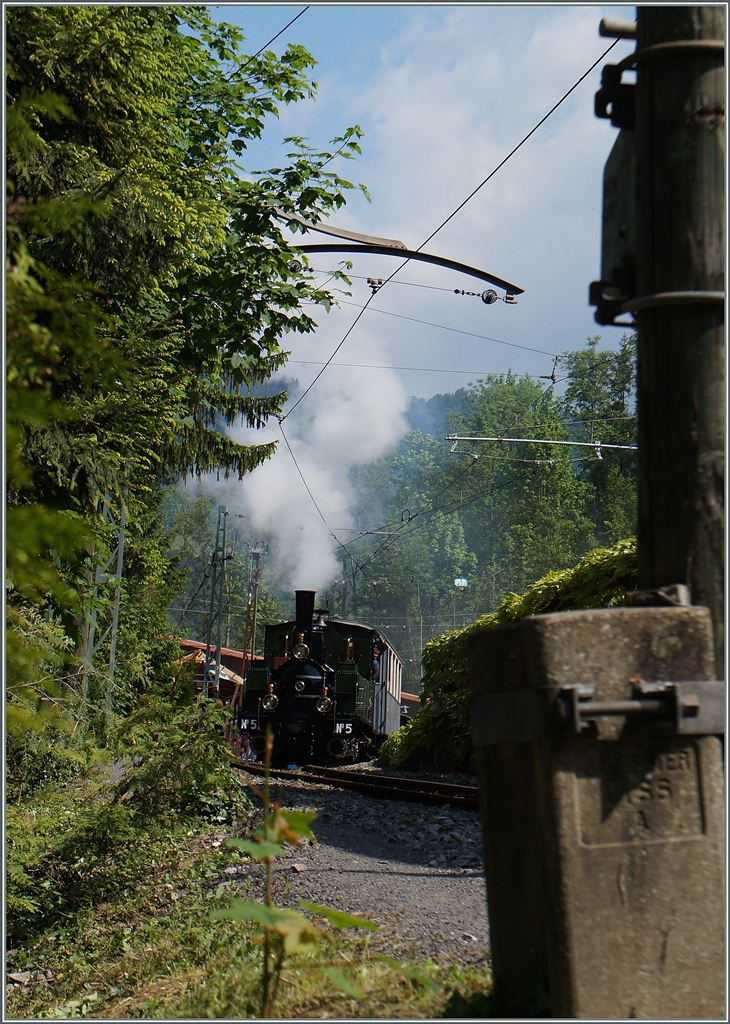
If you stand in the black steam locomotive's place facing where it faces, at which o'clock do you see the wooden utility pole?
The wooden utility pole is roughly at 12 o'clock from the black steam locomotive.

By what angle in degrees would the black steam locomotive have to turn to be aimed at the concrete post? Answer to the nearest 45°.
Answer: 0° — it already faces it

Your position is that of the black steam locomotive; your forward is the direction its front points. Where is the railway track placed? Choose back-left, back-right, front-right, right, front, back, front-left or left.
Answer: front

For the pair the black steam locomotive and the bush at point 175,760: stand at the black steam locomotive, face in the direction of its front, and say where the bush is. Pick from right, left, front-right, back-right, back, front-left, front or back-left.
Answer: front

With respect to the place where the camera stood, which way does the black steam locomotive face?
facing the viewer
